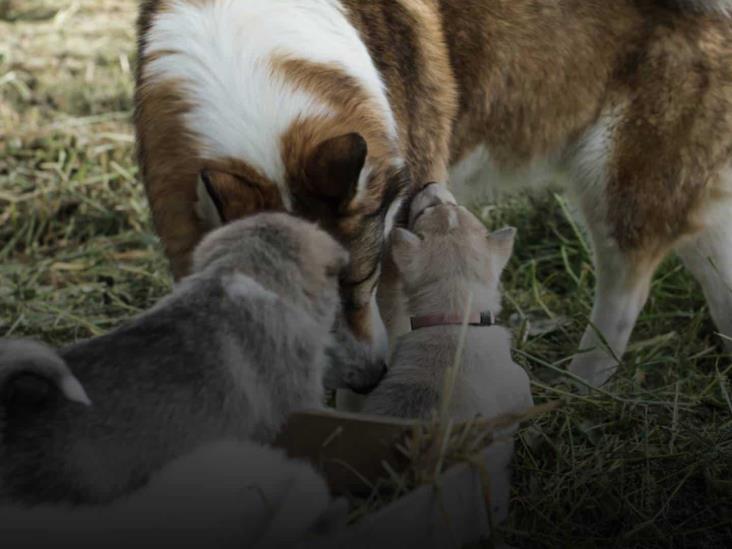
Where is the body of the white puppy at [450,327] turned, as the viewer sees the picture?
away from the camera

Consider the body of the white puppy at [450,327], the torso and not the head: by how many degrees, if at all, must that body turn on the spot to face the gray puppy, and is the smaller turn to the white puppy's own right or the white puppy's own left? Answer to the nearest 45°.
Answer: approximately 135° to the white puppy's own left

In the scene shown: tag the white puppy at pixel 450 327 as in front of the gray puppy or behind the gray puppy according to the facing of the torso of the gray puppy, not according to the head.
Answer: in front

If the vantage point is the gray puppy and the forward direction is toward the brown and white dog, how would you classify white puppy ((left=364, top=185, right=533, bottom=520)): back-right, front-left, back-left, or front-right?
front-right

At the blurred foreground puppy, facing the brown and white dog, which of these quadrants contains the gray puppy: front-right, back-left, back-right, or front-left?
front-left

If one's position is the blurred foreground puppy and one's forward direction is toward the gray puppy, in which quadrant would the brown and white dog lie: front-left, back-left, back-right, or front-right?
front-right

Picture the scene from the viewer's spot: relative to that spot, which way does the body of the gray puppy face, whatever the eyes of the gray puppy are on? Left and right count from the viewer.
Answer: facing away from the viewer and to the right of the viewer

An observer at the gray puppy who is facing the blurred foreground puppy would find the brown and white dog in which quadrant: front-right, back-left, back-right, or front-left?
back-left

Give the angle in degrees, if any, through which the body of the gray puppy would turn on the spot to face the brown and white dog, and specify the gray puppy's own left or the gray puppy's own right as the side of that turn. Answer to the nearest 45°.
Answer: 0° — it already faces it
